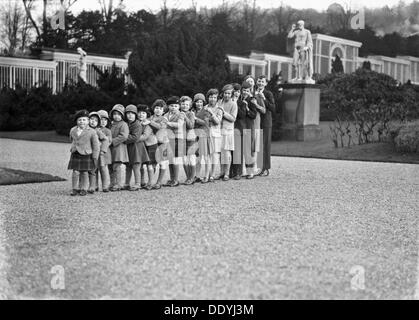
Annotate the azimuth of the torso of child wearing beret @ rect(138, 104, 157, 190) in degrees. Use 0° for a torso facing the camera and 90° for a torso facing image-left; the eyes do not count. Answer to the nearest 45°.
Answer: approximately 45°

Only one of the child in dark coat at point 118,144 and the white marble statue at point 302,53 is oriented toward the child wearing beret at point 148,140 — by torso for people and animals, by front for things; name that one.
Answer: the white marble statue

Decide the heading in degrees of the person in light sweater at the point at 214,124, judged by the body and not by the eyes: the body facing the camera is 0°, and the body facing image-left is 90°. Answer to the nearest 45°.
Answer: approximately 45°
